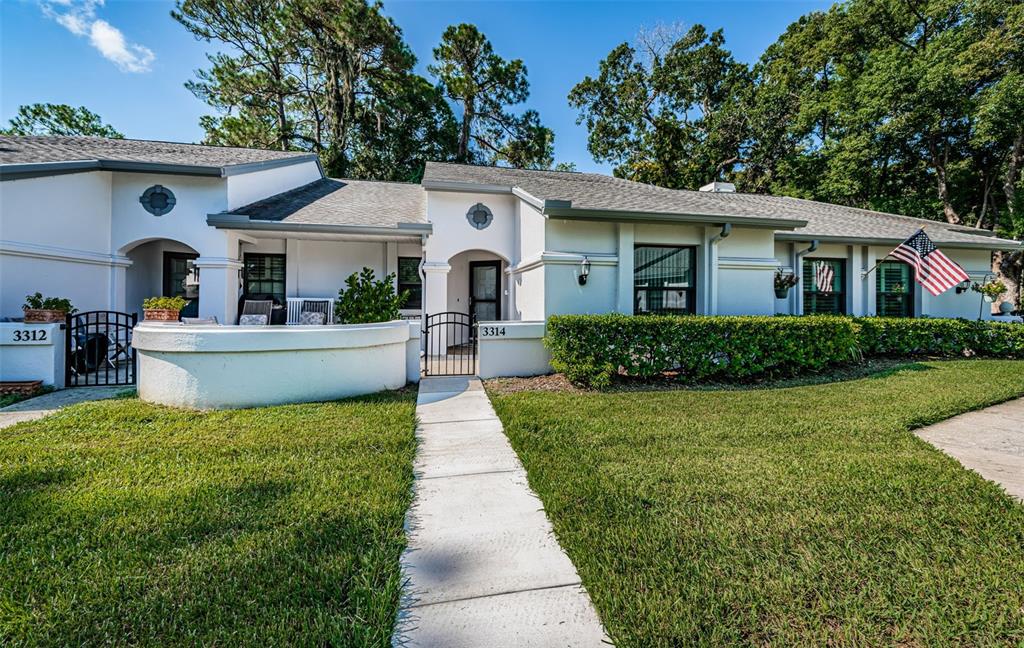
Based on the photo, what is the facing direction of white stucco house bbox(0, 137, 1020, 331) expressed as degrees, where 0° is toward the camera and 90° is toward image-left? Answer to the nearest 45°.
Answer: approximately 0°

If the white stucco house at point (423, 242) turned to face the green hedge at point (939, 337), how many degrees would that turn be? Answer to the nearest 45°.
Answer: approximately 90° to its left

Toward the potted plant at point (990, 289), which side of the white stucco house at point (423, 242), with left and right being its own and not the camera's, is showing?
left

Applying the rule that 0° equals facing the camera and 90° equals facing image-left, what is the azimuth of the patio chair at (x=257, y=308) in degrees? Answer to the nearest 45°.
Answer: approximately 0°

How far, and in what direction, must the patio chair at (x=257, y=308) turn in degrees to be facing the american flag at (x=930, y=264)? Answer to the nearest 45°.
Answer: approximately 45° to its left
